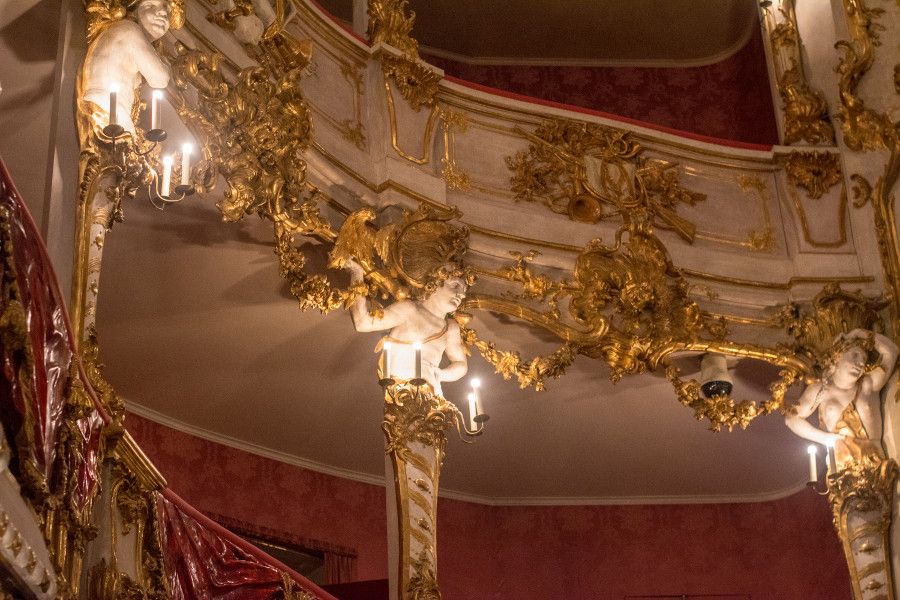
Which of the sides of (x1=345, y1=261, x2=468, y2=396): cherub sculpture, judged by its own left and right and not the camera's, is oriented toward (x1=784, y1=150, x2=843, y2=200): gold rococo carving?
left

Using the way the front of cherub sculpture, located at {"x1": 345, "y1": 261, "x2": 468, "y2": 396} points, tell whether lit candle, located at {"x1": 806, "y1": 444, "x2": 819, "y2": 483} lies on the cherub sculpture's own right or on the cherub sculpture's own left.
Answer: on the cherub sculpture's own left

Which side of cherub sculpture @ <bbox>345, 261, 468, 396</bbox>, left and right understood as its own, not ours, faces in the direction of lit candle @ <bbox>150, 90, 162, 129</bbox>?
right

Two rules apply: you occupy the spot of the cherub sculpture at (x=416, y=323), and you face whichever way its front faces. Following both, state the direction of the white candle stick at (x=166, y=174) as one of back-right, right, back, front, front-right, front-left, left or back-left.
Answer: right

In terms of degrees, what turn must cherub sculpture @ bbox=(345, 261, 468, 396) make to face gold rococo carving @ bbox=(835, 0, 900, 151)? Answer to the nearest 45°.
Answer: approximately 45° to its left

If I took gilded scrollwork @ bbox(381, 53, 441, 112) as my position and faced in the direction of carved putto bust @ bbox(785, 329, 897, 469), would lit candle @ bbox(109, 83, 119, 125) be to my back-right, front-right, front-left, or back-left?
back-right

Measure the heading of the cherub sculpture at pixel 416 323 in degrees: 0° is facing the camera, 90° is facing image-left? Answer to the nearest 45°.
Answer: approximately 315°

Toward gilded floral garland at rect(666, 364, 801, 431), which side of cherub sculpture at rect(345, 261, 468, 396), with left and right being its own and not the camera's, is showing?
left
